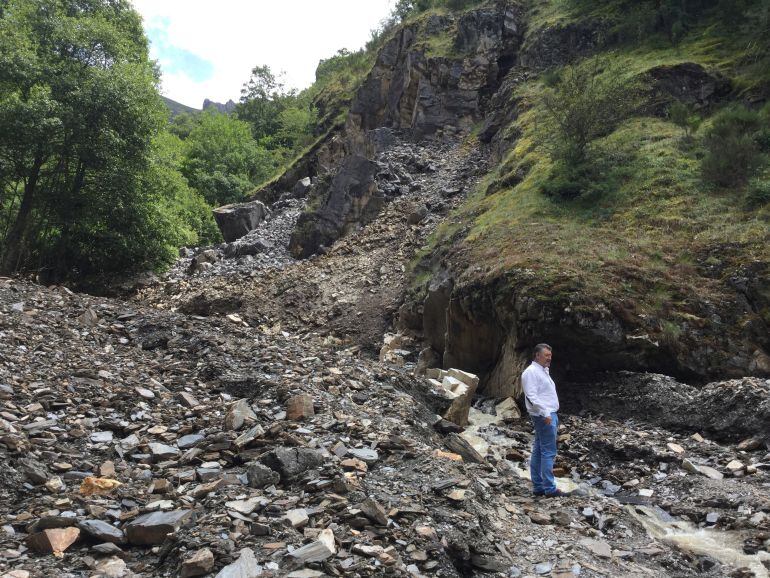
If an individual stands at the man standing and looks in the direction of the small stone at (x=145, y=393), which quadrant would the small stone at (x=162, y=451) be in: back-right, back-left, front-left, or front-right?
front-left

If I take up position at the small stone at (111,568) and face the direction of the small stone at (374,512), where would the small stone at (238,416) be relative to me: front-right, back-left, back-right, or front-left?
front-left

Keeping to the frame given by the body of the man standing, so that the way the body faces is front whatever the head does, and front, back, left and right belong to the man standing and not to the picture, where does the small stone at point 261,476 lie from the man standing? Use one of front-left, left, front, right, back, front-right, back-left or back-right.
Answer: back-right

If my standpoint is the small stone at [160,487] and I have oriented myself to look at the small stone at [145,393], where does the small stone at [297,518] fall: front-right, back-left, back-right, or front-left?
back-right

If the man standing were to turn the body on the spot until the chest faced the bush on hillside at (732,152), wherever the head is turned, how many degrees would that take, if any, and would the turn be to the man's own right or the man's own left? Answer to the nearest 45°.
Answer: approximately 90° to the man's own left

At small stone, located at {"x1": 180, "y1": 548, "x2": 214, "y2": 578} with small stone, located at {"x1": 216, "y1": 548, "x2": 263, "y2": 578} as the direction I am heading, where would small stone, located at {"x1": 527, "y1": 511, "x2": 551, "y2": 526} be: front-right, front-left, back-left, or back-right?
front-left

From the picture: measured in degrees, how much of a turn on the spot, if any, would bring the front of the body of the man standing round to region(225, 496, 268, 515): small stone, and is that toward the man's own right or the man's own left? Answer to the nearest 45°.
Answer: approximately 135° to the man's own right

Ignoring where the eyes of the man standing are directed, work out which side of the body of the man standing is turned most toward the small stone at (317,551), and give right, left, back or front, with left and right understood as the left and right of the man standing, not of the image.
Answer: right

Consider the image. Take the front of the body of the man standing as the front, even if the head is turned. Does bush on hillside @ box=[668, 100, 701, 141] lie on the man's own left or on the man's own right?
on the man's own left

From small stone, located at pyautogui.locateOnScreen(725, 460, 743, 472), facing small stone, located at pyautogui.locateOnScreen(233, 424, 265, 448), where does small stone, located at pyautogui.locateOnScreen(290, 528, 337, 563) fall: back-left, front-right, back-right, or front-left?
front-left
